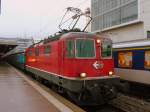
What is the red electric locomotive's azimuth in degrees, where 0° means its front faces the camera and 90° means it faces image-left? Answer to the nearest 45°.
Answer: approximately 315°

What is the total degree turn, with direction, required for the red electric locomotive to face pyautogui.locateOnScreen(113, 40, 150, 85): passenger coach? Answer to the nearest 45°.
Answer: approximately 90° to its left
